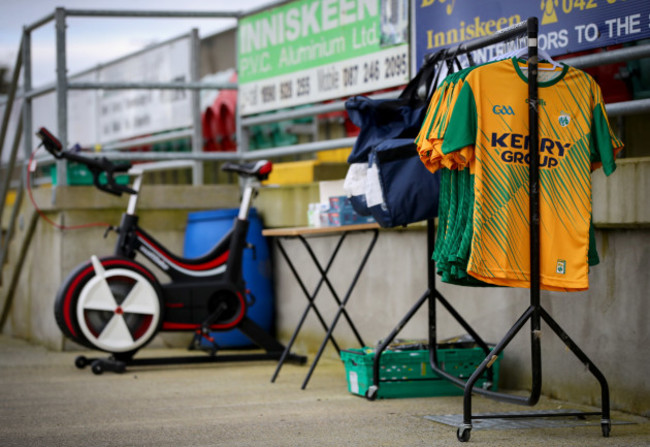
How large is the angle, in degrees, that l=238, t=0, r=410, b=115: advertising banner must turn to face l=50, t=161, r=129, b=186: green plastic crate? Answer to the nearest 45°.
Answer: approximately 45° to its right

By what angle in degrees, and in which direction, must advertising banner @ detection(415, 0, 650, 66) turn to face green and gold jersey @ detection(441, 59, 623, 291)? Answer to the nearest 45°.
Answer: approximately 45° to its left

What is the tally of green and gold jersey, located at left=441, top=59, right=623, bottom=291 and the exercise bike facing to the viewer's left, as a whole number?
1

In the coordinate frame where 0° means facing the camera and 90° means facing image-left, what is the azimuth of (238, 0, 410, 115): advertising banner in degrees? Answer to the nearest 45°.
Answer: approximately 45°

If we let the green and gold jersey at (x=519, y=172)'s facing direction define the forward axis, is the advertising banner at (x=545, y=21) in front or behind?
behind

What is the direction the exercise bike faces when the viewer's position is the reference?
facing to the left of the viewer

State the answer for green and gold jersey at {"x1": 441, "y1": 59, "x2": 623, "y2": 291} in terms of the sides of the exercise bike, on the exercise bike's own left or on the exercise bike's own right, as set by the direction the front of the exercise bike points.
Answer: on the exercise bike's own left
